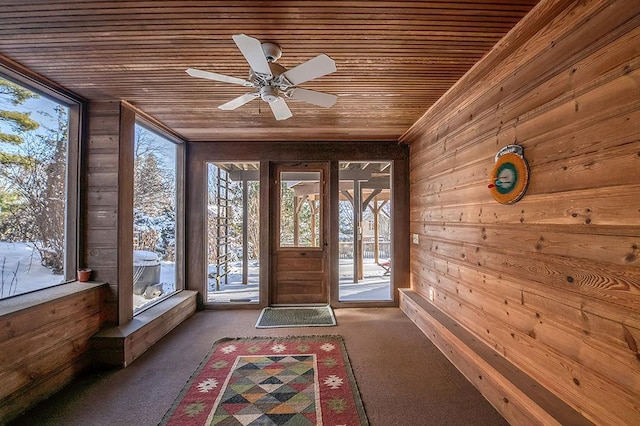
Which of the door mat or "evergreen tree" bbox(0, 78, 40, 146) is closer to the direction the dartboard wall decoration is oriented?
the evergreen tree

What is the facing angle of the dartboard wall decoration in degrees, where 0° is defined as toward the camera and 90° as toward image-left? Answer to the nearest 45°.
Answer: approximately 45°

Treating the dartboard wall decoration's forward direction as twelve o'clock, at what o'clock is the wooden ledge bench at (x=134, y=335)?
The wooden ledge bench is roughly at 1 o'clock from the dartboard wall decoration.

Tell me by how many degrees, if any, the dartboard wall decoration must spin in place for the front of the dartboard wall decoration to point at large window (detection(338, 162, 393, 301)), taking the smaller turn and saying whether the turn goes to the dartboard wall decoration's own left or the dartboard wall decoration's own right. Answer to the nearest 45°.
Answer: approximately 90° to the dartboard wall decoration's own right

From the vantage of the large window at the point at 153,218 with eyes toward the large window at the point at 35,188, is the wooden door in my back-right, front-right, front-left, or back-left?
back-left

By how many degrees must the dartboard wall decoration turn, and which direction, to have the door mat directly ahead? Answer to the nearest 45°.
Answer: approximately 45° to its right

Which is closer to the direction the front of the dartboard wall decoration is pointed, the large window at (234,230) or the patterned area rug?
the patterned area rug

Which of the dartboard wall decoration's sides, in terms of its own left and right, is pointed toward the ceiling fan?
front

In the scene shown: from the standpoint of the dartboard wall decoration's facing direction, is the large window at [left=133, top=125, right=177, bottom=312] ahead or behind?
ahead

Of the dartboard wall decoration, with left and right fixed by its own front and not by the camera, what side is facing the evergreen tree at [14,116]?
front

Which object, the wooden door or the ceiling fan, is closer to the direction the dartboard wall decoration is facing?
the ceiling fan
